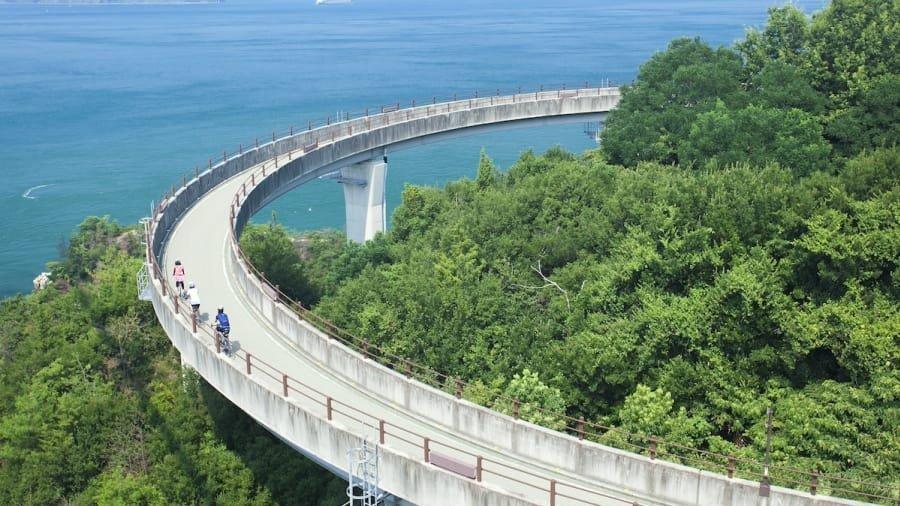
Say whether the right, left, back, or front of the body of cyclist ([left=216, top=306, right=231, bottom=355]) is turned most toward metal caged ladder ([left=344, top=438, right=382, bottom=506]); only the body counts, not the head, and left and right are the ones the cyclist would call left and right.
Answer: back

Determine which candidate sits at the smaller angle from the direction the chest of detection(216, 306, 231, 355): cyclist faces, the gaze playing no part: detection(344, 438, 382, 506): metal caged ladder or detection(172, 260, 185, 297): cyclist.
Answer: the cyclist

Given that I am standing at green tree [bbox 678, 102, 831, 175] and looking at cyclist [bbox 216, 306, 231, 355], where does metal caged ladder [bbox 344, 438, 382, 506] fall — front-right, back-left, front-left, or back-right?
front-left

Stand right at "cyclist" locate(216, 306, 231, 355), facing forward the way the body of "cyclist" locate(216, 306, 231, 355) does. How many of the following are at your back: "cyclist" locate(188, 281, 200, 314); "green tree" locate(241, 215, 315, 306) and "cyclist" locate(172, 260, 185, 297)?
0

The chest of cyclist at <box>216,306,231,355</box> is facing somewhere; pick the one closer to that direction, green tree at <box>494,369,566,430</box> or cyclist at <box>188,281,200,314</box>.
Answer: the cyclist

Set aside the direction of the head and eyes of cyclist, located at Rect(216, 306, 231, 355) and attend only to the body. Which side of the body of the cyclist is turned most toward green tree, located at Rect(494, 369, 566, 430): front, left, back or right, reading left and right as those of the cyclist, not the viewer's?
back

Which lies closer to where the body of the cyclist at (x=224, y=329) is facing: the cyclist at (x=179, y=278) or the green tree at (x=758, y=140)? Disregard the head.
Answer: the cyclist

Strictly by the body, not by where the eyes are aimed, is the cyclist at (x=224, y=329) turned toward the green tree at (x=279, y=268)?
no

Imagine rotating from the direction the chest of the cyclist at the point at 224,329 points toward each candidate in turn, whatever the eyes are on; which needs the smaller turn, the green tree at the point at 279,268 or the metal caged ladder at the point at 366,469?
the green tree

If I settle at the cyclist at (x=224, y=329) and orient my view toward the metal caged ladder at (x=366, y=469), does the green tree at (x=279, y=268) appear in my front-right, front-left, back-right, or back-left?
back-left

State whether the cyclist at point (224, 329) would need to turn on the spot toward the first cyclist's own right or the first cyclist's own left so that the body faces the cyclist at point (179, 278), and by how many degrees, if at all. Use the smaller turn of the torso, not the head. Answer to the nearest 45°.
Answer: approximately 45° to the first cyclist's own right

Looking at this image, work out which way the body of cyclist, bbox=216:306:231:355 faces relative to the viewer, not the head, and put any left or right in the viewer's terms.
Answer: facing away from the viewer and to the left of the viewer

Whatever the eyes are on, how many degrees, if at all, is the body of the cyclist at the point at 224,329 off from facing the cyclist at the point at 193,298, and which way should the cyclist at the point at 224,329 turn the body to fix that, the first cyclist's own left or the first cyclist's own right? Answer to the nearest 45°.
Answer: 0° — they already face them
